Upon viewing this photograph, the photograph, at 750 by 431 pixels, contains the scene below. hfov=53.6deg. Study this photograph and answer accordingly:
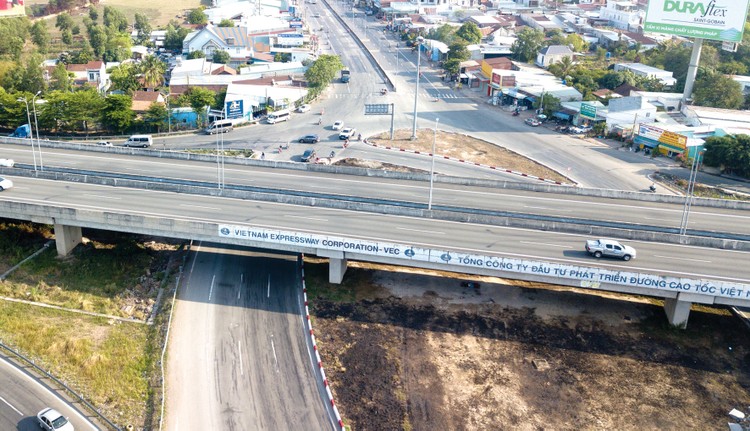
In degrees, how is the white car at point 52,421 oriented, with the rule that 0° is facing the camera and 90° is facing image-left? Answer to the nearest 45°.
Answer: approximately 315°

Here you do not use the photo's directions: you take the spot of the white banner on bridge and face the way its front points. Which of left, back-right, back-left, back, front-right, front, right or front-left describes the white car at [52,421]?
front-right

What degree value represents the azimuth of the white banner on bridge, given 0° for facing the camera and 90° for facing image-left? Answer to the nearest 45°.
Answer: approximately 0°

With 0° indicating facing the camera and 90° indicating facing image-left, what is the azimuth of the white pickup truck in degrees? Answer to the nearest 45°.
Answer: approximately 270°

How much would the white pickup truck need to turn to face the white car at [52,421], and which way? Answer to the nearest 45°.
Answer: approximately 135° to its right

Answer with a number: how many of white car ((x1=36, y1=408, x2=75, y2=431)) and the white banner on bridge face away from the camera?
0

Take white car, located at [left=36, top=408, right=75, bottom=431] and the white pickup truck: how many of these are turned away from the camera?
0
